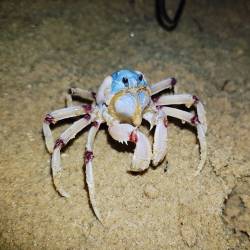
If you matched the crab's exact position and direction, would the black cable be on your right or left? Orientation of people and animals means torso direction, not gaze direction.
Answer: on your left

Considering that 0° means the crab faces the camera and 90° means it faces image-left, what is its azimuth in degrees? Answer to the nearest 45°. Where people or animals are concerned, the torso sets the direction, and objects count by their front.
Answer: approximately 315°
